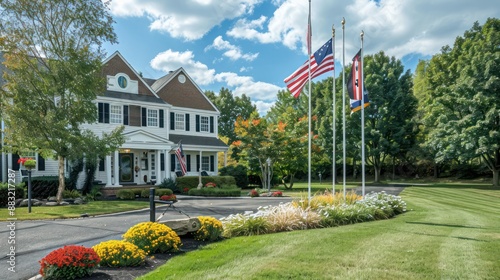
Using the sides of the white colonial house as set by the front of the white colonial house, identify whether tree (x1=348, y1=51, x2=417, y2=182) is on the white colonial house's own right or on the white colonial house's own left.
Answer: on the white colonial house's own left

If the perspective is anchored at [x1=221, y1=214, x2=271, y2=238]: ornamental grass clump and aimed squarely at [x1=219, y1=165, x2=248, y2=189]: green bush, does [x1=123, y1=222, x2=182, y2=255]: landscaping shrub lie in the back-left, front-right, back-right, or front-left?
back-left

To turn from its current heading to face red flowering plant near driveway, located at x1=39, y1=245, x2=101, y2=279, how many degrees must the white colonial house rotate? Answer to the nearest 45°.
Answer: approximately 45° to its right

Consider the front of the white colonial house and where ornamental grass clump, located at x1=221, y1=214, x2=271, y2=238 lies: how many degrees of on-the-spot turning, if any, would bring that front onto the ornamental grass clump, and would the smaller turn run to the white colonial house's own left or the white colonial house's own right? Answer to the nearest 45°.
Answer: approximately 45° to the white colonial house's own right

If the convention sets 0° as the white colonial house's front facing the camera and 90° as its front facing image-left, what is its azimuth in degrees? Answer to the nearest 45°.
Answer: approximately 315°

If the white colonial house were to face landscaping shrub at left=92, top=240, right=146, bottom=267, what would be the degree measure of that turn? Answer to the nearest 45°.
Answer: approximately 45° to its right
